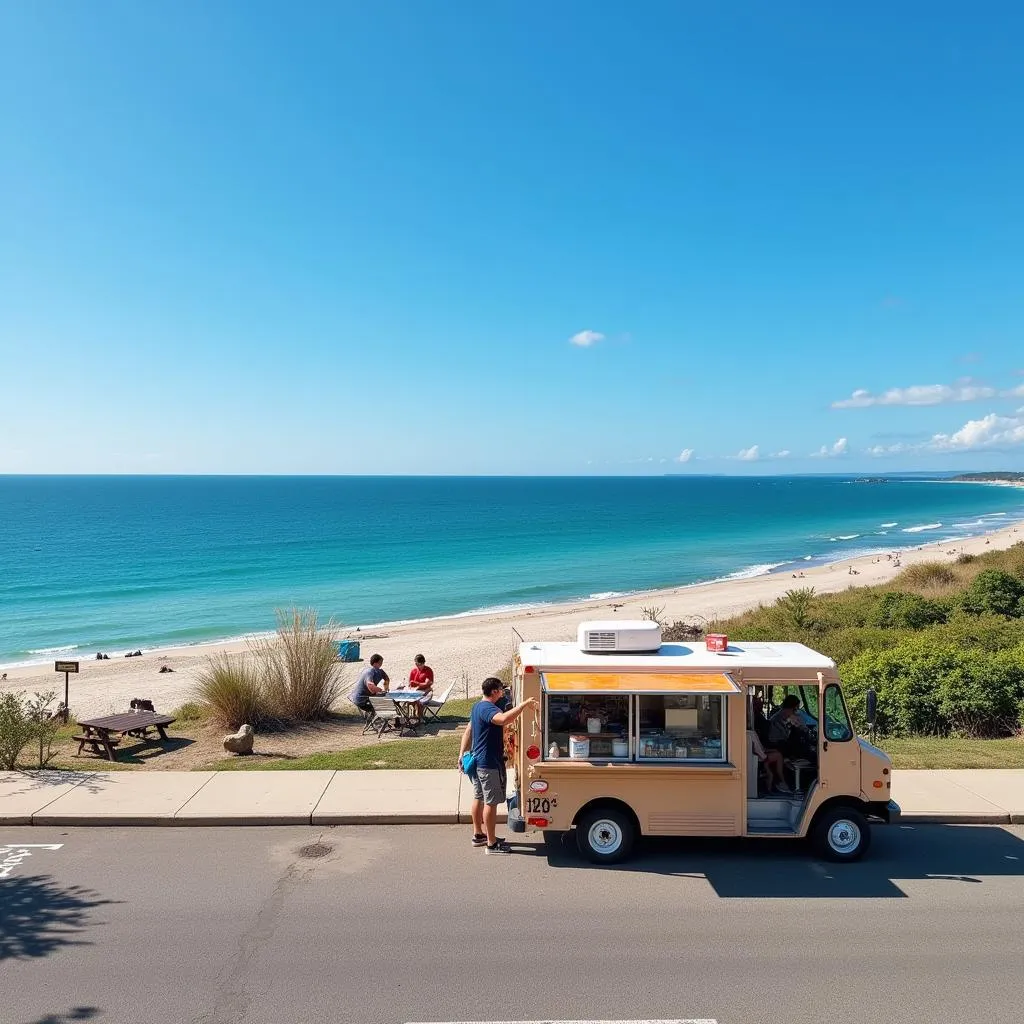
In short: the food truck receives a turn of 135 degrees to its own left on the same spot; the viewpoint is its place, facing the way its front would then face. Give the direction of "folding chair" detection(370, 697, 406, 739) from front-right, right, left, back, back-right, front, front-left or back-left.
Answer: front

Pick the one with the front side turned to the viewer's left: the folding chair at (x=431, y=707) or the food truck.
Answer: the folding chair

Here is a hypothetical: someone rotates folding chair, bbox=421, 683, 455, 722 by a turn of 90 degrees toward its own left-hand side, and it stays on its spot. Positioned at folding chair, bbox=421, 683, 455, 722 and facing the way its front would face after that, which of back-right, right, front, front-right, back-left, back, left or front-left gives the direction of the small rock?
front-right

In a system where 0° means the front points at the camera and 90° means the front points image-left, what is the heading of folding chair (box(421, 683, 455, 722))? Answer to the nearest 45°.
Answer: approximately 90°

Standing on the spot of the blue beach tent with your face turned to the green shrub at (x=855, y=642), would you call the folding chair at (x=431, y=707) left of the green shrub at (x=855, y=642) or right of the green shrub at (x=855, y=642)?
right

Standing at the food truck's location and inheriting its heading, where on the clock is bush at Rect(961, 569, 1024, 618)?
The bush is roughly at 10 o'clock from the food truck.

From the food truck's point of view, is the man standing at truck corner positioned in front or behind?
behind

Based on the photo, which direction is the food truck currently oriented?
to the viewer's right

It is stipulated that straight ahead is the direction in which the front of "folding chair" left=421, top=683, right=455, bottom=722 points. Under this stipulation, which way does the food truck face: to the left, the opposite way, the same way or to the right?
the opposite way

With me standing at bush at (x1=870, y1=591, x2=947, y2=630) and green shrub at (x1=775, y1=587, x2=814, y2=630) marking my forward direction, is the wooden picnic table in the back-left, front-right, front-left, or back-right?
front-left

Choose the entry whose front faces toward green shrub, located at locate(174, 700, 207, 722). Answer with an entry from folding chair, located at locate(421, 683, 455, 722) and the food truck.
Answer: the folding chair

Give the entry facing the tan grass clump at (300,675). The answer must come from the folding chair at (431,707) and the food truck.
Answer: the folding chair

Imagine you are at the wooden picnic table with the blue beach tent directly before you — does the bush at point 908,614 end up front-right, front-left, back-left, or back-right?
front-right

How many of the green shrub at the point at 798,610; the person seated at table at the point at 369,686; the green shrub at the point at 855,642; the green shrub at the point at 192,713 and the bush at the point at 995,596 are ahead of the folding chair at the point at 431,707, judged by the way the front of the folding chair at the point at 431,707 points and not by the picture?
2

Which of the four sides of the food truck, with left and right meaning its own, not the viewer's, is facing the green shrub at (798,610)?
left

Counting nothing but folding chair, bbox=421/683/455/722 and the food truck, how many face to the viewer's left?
1
